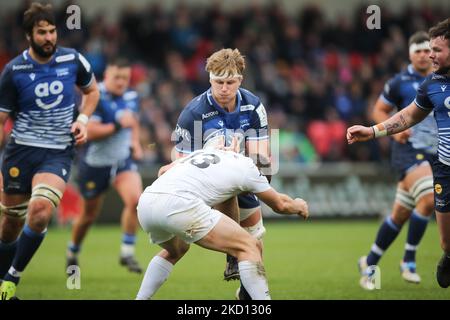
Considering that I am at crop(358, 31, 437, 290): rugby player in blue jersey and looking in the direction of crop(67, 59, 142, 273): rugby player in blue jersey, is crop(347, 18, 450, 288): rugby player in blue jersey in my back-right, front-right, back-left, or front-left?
back-left

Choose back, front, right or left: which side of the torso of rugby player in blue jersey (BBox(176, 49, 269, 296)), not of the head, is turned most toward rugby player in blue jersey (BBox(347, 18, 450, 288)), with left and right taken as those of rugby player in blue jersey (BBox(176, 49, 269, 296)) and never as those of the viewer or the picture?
left

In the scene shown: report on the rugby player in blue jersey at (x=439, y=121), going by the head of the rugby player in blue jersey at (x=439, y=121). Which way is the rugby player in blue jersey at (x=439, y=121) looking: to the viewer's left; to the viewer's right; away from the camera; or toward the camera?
to the viewer's left

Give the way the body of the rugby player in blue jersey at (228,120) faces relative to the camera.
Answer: toward the camera

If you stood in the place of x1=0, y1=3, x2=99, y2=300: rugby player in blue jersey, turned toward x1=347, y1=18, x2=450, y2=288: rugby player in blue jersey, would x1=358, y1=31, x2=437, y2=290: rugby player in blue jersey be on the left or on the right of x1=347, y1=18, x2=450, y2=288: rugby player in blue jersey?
left

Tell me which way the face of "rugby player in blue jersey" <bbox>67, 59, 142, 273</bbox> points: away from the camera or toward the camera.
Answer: toward the camera

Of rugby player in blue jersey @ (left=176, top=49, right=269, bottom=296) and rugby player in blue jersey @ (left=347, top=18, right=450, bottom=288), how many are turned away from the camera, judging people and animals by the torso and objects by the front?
0

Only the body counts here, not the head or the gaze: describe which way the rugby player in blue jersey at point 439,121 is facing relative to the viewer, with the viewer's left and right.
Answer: facing the viewer and to the left of the viewer

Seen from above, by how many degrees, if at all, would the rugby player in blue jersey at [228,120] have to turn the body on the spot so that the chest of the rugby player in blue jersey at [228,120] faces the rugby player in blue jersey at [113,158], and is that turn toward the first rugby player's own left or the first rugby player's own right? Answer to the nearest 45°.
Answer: approximately 180°

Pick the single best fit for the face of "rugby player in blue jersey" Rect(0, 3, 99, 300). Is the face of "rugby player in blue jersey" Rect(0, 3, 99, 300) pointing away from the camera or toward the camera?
toward the camera

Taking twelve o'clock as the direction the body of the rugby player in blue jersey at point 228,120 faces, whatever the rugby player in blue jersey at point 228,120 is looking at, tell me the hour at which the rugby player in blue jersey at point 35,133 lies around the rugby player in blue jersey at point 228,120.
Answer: the rugby player in blue jersey at point 35,133 is roughly at 4 o'clock from the rugby player in blue jersey at point 228,120.

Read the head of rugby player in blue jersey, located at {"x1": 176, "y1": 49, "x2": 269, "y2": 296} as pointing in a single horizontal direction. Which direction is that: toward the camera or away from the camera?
toward the camera

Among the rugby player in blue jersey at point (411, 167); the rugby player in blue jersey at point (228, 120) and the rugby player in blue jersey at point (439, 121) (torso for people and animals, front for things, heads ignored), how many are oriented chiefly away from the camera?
0
